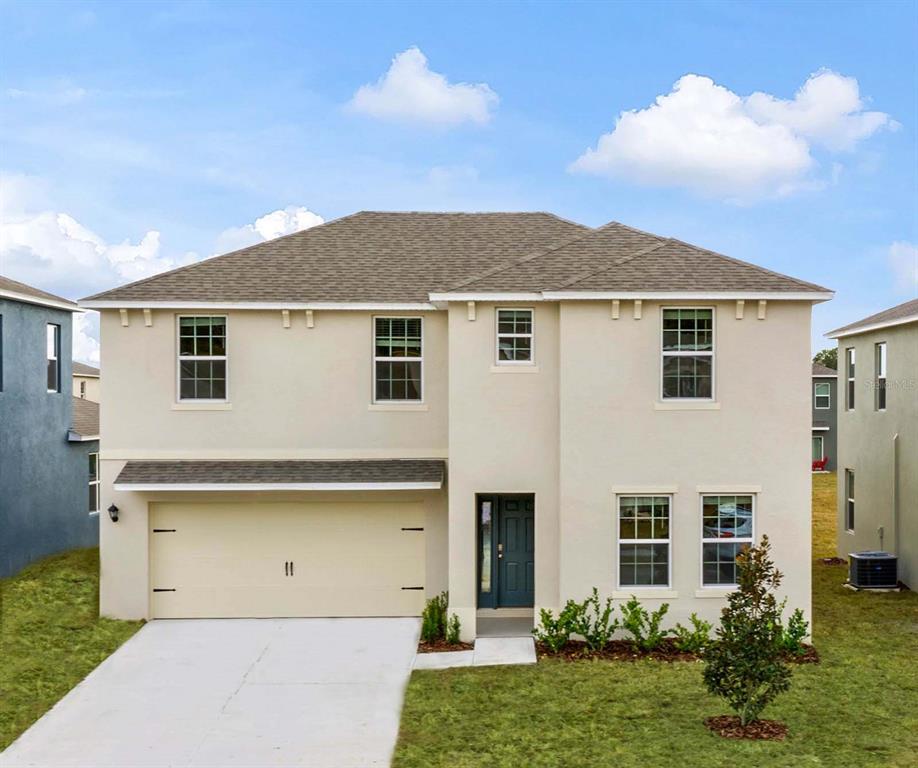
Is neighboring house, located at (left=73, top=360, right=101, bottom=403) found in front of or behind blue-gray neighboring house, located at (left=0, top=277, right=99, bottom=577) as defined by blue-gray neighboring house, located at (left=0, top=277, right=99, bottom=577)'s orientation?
behind

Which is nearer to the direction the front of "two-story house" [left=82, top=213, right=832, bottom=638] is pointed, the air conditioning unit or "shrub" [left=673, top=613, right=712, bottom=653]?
the shrub

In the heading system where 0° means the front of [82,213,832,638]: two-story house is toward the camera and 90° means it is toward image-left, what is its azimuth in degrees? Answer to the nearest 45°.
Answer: approximately 0°

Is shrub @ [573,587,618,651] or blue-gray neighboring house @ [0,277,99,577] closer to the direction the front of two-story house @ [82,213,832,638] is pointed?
the shrub

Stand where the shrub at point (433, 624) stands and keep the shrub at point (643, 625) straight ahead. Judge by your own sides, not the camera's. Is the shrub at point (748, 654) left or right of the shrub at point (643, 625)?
right

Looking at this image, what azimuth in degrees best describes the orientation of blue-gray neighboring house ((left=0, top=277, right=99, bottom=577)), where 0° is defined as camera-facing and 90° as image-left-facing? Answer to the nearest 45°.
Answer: approximately 45°

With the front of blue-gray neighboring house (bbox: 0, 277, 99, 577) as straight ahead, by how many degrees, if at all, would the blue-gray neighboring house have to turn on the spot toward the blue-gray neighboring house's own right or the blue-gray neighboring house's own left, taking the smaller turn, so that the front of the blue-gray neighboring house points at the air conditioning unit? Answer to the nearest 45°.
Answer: approximately 90° to the blue-gray neighboring house's own left

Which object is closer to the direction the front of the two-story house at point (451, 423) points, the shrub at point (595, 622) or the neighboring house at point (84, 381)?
the shrub

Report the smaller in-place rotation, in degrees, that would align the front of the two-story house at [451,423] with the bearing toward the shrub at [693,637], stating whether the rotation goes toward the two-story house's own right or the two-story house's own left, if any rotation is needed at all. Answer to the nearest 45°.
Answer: approximately 45° to the two-story house's own left

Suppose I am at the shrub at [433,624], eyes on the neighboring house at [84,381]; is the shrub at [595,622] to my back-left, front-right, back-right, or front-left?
back-right

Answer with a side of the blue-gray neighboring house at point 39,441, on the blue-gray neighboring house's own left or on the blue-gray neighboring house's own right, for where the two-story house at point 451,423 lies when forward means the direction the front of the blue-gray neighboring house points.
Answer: on the blue-gray neighboring house's own left
